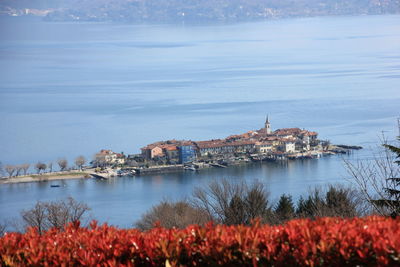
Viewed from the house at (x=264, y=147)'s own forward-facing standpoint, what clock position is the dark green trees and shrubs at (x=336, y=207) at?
The dark green trees and shrubs is roughly at 12 o'clock from the house.

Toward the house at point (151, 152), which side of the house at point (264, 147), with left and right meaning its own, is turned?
right

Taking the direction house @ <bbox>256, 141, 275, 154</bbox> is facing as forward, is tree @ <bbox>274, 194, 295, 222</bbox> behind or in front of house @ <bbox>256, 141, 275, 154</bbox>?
in front

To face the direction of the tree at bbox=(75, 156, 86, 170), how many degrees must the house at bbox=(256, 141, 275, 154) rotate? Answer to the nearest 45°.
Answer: approximately 45° to its right

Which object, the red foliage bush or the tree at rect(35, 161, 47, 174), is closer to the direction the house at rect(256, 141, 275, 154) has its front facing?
the red foliage bush

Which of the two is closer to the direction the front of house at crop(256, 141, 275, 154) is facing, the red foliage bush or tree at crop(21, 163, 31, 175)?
the red foliage bush

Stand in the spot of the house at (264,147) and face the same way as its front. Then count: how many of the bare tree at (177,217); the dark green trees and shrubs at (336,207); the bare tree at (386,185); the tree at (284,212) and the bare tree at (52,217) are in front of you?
5

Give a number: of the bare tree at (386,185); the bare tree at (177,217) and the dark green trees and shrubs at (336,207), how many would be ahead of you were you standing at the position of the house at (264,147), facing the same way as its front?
3

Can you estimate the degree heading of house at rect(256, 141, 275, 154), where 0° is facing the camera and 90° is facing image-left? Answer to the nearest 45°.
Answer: approximately 0°

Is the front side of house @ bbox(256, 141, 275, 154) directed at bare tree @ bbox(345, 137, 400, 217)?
yes

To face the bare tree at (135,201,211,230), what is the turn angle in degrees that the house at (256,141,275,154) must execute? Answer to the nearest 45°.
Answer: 0° — it already faces it

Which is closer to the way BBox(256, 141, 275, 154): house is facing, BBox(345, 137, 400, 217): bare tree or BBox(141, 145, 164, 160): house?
the bare tree

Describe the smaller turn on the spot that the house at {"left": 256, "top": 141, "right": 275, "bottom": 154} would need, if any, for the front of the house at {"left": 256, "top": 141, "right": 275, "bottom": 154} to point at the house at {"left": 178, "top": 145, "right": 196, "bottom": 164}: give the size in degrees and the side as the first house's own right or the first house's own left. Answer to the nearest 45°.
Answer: approximately 45° to the first house's own right

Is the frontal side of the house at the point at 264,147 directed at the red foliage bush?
yes

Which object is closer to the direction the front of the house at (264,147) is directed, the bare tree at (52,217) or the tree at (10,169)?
the bare tree
